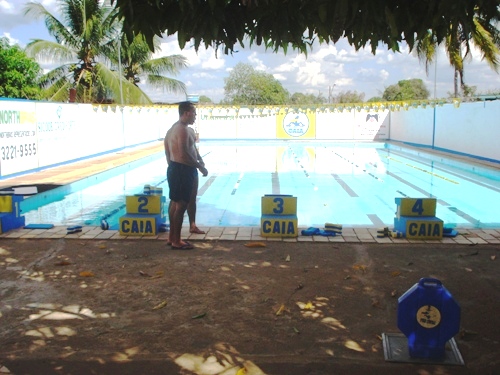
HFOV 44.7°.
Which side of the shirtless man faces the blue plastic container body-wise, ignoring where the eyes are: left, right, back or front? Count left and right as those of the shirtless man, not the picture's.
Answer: right

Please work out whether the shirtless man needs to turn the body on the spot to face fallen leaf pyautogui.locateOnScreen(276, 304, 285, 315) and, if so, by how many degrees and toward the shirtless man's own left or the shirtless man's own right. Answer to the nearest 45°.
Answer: approximately 135° to the shirtless man's own right

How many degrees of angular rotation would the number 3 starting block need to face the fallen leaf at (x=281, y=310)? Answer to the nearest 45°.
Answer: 0° — it already faces it

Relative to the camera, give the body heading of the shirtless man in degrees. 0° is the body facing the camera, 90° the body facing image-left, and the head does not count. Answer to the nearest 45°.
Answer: approximately 225°

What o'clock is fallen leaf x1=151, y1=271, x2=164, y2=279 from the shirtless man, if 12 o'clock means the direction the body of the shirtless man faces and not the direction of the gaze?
The fallen leaf is roughly at 5 o'clock from the shirtless man.

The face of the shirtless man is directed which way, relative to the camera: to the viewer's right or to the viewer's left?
to the viewer's right

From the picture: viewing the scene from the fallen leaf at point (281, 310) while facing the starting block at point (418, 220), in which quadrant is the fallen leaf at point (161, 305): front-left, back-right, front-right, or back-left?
back-left

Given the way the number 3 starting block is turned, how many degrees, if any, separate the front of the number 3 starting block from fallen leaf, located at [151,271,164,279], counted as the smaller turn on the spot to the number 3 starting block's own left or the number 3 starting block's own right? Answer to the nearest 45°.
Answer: approximately 45° to the number 3 starting block's own right
